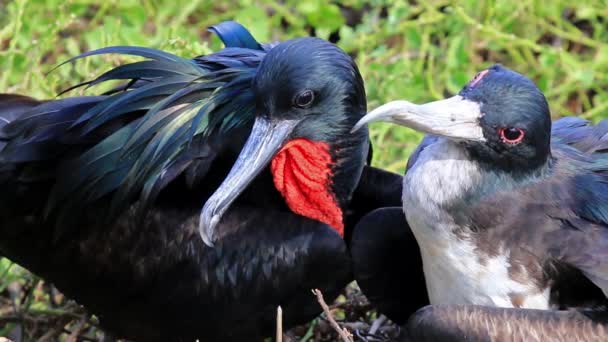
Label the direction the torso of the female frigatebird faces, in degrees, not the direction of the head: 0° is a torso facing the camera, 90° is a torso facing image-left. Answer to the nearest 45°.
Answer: approximately 45°
